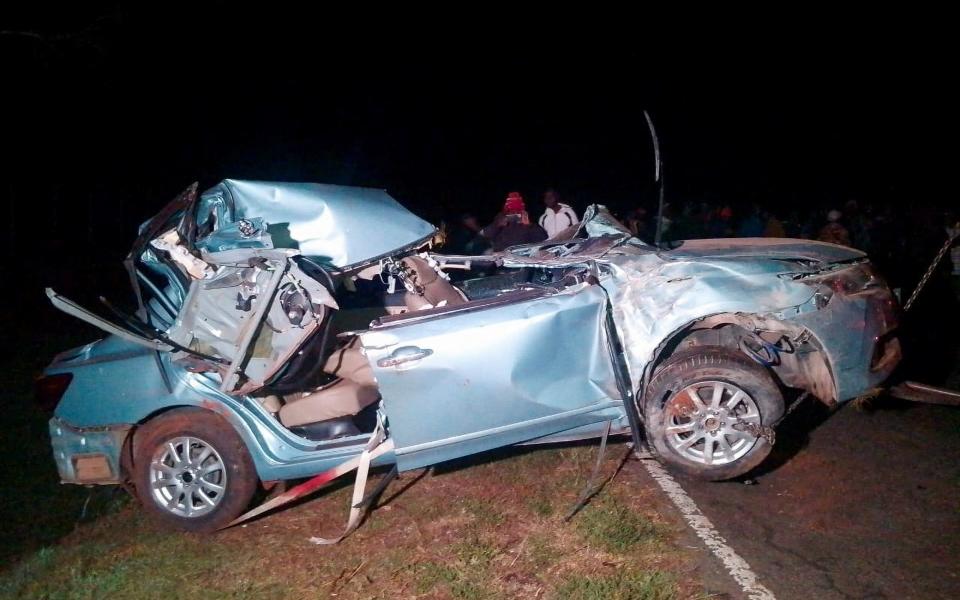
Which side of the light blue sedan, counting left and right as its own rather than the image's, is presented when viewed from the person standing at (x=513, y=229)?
left

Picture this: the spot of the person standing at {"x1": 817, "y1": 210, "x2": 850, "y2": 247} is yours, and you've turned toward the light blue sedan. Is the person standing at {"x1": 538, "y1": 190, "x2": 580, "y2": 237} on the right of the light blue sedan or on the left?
right

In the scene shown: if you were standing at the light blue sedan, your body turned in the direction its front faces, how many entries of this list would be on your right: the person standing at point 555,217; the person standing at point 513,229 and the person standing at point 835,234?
0

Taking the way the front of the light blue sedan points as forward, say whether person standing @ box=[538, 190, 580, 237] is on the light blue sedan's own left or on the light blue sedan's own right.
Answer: on the light blue sedan's own left

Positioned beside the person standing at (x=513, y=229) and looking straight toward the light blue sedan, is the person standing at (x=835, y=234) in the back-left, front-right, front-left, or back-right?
back-left

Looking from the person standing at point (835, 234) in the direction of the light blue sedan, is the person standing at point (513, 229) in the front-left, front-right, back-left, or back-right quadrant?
front-right

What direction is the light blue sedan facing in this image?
to the viewer's right

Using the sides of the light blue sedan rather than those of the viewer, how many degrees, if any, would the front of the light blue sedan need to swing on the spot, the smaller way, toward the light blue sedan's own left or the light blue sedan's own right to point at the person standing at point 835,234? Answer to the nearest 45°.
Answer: approximately 45° to the light blue sedan's own left

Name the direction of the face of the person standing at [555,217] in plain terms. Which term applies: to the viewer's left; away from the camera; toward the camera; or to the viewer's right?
toward the camera
